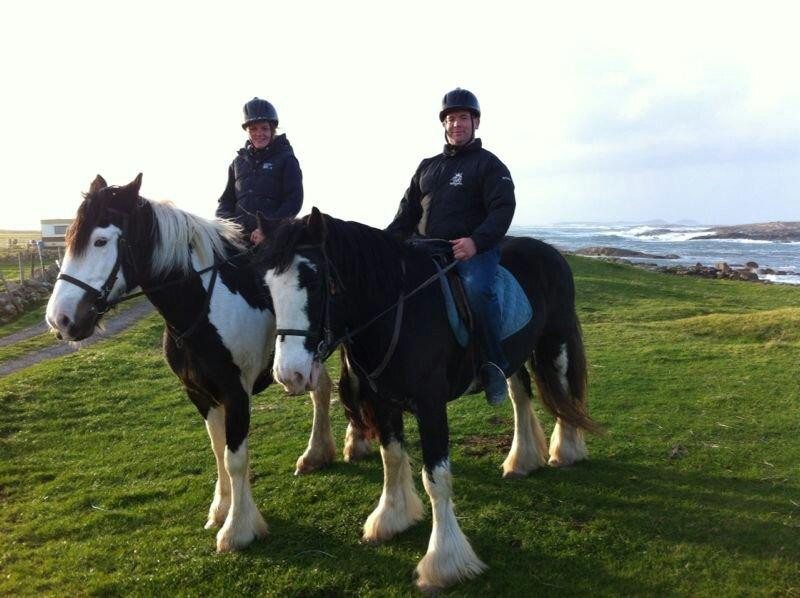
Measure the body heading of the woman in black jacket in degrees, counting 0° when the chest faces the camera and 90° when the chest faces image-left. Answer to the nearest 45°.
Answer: approximately 0°

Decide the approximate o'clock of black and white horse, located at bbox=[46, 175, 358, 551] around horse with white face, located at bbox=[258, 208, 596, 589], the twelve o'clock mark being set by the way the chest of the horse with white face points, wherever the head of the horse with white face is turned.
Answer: The black and white horse is roughly at 2 o'clock from the horse with white face.

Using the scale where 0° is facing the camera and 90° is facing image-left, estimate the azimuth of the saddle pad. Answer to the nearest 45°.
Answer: approximately 45°

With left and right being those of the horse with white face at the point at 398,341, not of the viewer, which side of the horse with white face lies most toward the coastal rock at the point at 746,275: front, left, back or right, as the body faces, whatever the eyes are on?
back

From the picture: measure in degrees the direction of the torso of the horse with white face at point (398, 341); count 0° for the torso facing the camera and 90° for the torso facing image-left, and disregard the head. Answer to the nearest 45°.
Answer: approximately 45°

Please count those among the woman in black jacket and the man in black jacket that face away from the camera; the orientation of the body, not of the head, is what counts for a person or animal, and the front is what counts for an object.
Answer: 0

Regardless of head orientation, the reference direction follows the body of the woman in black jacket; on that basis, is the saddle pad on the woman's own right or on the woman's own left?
on the woman's own left

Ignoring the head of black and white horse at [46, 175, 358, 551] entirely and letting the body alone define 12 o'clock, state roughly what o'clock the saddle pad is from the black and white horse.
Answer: The saddle pad is roughly at 8 o'clock from the black and white horse.

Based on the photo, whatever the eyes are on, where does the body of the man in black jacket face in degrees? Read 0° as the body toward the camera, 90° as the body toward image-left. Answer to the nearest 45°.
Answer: approximately 45°

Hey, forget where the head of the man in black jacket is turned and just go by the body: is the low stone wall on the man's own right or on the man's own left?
on the man's own right
